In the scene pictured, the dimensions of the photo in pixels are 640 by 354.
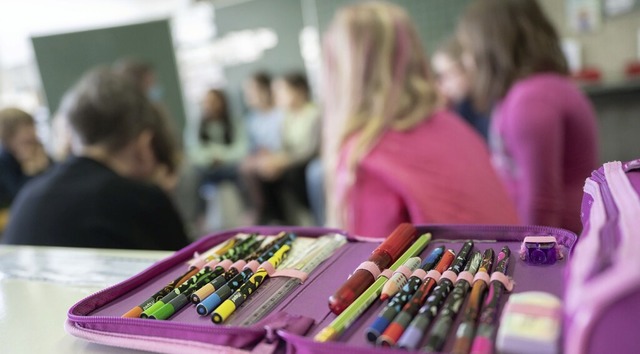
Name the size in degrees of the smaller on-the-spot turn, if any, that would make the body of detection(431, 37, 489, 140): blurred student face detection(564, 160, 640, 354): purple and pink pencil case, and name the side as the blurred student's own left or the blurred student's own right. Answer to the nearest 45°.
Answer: approximately 45° to the blurred student's own left

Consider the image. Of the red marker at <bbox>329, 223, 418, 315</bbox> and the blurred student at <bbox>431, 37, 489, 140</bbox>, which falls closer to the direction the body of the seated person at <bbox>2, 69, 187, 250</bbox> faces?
the blurred student

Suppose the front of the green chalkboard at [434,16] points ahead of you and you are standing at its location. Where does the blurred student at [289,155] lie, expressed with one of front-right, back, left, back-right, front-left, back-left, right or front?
right

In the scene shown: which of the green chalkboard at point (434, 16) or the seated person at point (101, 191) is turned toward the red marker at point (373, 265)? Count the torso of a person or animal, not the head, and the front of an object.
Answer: the green chalkboard

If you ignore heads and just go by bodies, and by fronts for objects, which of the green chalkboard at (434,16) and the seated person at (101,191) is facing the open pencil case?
the green chalkboard

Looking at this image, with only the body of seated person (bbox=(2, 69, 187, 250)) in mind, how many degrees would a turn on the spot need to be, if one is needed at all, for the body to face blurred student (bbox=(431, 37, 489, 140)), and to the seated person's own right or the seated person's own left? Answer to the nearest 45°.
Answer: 0° — they already face them

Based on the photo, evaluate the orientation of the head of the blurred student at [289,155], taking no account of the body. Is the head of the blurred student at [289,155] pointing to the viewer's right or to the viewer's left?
to the viewer's left

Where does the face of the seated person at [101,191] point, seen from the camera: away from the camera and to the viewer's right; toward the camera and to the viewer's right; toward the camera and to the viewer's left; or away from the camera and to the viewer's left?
away from the camera and to the viewer's right

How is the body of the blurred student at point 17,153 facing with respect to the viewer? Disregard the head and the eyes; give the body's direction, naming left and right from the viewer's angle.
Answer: facing to the right of the viewer

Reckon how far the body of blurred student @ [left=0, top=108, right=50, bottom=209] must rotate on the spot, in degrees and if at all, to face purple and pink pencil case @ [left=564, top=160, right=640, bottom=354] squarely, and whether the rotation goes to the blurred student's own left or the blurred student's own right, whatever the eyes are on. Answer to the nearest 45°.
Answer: approximately 90° to the blurred student's own right

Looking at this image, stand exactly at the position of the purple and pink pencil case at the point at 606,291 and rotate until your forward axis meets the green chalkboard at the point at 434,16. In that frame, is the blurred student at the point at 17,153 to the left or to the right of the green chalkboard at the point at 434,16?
left

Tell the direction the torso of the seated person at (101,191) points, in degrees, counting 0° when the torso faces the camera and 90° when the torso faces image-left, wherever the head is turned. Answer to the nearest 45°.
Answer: approximately 225°
